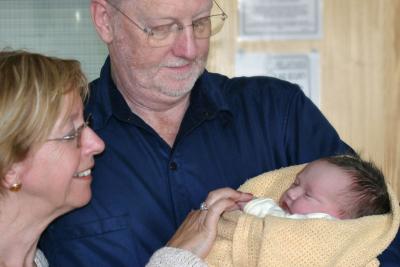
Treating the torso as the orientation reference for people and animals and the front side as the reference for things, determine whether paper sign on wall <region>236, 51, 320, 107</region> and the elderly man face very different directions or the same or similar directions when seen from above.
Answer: same or similar directions

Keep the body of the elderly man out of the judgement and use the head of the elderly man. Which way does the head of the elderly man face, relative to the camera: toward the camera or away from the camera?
toward the camera

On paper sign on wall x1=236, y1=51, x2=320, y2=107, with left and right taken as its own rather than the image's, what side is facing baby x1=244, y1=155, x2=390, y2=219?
front

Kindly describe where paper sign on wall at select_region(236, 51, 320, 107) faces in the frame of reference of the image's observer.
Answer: facing the viewer

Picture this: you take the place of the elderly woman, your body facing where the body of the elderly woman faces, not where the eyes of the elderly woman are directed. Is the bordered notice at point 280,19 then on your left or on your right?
on your left

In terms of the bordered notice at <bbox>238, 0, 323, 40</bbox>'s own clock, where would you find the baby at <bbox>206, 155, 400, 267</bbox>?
The baby is roughly at 12 o'clock from the bordered notice.

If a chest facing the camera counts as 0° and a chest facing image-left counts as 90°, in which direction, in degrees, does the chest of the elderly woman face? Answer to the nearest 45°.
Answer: approximately 270°

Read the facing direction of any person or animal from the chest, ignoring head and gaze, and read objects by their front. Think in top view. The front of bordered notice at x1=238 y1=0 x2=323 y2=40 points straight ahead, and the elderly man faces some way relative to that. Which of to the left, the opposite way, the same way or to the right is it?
the same way

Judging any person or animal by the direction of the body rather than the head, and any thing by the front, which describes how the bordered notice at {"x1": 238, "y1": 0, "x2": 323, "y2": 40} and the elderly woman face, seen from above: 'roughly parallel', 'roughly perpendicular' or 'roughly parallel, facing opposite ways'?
roughly perpendicular

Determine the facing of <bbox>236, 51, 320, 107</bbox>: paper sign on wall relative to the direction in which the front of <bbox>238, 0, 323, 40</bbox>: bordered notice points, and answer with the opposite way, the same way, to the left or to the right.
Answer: the same way

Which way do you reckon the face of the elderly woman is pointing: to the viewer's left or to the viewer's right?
to the viewer's right

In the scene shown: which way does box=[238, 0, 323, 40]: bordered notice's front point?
toward the camera

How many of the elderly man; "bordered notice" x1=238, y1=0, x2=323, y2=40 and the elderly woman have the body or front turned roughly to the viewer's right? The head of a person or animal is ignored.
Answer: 1

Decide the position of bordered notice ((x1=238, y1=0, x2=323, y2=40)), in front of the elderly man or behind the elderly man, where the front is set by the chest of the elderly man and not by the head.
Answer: behind

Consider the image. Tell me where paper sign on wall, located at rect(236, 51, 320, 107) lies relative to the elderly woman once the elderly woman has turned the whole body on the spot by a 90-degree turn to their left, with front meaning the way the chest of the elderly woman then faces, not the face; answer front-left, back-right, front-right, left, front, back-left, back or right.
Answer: front-right

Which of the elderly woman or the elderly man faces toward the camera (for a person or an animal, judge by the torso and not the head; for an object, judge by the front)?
the elderly man

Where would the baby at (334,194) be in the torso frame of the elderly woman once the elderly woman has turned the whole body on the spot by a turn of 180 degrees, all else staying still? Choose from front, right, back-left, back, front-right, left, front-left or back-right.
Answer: back
